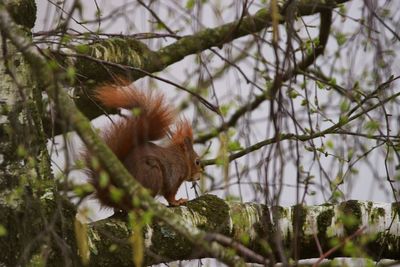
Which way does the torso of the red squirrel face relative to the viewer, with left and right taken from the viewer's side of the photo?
facing to the right of the viewer
